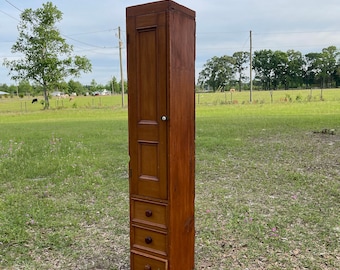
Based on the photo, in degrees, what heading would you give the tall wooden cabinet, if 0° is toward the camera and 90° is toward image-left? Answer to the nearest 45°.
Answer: approximately 45°

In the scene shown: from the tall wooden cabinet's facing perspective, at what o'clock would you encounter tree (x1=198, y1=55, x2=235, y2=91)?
The tree is roughly at 5 o'clock from the tall wooden cabinet.
